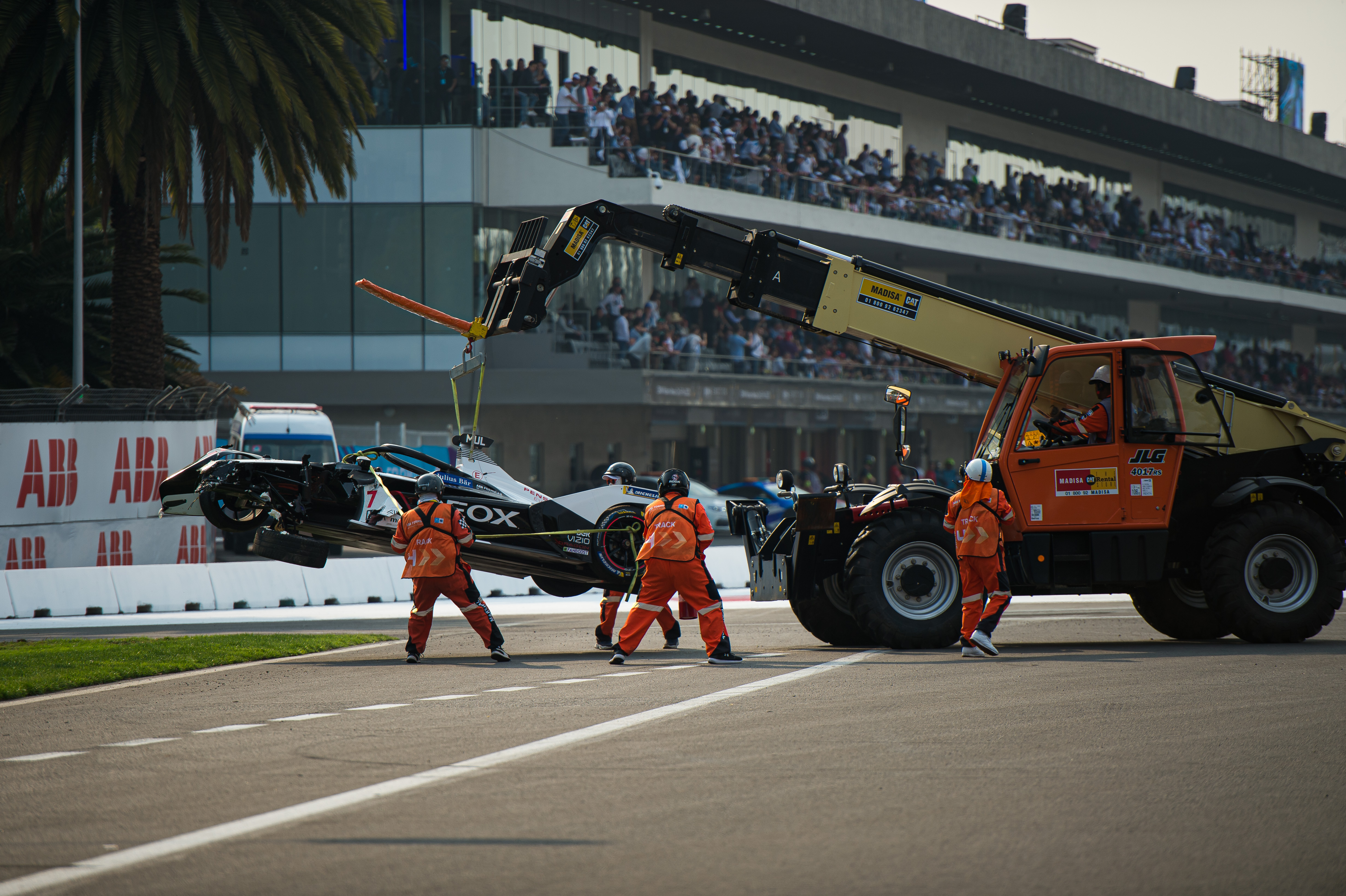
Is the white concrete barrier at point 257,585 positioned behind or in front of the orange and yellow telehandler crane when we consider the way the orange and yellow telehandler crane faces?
in front

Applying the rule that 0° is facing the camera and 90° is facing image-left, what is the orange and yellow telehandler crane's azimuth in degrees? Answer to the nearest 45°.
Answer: approximately 90°

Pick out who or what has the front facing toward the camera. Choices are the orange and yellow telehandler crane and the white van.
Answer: the white van

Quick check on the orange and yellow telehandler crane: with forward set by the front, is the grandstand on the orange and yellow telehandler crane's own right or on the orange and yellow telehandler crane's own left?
on the orange and yellow telehandler crane's own right

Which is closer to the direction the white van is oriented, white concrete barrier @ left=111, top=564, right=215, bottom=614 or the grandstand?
the white concrete barrier

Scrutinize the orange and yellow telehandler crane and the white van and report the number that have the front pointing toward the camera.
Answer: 1

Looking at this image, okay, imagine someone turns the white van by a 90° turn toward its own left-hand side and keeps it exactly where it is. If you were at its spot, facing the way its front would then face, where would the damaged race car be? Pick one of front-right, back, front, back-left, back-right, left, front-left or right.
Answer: right

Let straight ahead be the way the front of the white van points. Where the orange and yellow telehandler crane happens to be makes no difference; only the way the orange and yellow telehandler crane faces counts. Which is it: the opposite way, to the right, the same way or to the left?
to the right

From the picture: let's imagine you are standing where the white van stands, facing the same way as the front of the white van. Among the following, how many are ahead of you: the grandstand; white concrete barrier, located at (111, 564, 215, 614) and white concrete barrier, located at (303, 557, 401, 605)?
2

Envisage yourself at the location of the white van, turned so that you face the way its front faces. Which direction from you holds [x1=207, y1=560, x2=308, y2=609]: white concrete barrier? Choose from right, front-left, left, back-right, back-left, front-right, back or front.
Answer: front

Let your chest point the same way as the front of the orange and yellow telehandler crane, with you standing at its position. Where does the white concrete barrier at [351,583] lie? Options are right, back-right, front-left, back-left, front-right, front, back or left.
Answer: front-right

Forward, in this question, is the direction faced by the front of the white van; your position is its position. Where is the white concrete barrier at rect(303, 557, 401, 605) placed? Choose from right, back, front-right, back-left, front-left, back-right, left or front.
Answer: front

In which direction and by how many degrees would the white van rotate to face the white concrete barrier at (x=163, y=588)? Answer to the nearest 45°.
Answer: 0° — it already faces it

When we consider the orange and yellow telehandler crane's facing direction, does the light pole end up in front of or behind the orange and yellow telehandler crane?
in front

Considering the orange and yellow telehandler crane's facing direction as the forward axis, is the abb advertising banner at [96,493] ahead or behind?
ahead

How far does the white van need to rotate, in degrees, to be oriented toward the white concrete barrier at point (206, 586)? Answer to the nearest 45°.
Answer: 0° — it already faces it

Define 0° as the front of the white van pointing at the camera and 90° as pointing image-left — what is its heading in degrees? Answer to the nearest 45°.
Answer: approximately 0°
